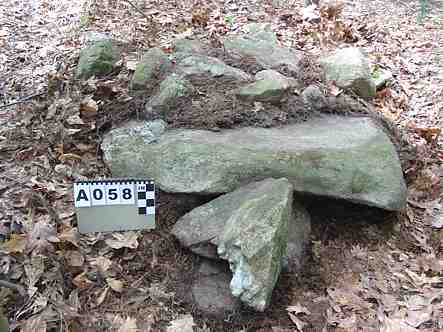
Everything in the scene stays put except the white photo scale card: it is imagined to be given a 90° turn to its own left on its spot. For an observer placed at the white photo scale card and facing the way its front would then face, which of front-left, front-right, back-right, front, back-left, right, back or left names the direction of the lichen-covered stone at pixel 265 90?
front-left

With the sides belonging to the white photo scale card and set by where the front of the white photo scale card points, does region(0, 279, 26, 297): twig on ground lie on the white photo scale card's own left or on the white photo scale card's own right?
on the white photo scale card's own right

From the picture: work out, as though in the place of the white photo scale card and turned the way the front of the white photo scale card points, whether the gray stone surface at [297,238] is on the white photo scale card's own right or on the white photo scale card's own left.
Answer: on the white photo scale card's own left

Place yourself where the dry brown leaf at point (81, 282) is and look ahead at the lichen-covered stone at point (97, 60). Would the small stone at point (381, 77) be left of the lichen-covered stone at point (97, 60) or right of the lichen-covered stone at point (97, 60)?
right

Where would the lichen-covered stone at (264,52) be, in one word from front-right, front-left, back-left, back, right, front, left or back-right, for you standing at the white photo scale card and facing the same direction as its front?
back-left

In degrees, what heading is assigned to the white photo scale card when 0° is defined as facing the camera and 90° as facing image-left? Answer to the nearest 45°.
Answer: approximately 0°

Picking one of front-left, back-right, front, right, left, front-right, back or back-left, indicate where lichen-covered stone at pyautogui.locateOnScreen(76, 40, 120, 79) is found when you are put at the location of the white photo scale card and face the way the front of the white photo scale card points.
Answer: back

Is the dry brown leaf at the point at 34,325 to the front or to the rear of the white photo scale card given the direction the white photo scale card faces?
to the front

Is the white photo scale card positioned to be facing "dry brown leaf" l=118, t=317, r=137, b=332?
yes

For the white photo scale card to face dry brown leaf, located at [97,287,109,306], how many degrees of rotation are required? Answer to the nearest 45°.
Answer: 0° — it already faces it

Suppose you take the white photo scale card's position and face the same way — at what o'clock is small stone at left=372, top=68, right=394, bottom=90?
The small stone is roughly at 8 o'clock from the white photo scale card.

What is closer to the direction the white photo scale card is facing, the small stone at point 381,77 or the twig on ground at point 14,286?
the twig on ground

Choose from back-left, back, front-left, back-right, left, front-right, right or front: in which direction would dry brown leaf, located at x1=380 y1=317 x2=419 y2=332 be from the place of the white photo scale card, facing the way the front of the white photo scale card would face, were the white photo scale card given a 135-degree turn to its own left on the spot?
right

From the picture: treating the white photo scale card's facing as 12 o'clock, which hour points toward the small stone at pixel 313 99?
The small stone is roughly at 8 o'clock from the white photo scale card.

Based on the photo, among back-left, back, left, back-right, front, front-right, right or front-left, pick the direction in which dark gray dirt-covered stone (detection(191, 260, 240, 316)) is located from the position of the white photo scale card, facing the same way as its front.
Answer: front-left

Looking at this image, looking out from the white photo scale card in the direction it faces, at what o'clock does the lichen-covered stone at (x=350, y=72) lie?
The lichen-covered stone is roughly at 8 o'clock from the white photo scale card.
